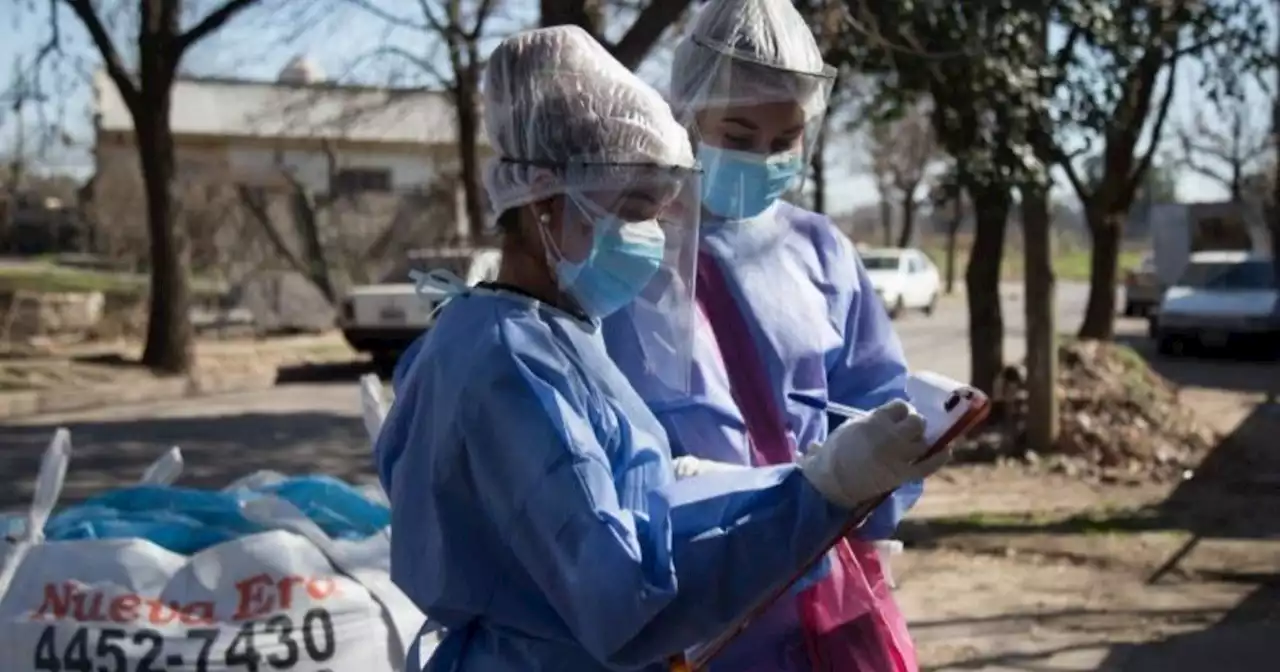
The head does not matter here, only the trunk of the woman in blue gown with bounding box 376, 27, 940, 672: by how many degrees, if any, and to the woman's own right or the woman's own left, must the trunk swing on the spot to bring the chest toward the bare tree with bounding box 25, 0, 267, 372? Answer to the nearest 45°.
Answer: approximately 90° to the woman's own left

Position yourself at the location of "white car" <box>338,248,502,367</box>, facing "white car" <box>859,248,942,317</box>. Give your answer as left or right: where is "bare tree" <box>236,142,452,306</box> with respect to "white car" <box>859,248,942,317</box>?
left

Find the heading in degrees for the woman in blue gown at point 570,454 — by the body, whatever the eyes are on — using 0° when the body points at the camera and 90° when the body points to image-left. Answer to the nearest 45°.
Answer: approximately 270°

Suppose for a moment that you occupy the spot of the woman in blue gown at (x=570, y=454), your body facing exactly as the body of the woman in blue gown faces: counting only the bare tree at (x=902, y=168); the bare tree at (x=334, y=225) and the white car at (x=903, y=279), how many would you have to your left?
3

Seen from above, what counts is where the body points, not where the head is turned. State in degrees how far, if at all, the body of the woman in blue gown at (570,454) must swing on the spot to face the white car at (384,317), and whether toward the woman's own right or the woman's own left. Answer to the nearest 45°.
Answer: approximately 90° to the woman's own left

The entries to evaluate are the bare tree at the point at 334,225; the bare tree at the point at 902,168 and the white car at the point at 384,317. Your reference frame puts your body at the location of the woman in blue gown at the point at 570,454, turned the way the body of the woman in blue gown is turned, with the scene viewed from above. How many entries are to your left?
3

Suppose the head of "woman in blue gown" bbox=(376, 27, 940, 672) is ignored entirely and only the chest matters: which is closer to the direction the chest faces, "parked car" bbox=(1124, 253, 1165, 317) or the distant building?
the parked car

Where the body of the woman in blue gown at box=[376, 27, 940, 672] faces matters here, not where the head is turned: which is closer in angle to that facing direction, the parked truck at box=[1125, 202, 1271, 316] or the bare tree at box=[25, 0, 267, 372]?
the parked truck

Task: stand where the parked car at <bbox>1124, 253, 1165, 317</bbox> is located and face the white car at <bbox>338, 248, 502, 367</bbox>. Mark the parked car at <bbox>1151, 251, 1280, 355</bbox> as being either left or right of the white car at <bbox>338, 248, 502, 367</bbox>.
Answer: left

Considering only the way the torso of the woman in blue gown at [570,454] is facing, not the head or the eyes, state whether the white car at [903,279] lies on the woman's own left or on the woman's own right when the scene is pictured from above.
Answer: on the woman's own left

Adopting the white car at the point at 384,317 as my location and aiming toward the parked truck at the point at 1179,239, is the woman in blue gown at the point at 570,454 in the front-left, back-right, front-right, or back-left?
back-right

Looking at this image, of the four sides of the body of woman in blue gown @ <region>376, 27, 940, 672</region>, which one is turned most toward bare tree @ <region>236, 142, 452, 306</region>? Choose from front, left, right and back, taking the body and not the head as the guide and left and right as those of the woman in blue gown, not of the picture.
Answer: left

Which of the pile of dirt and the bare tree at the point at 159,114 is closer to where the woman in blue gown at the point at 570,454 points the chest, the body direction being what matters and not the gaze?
the pile of dirt
